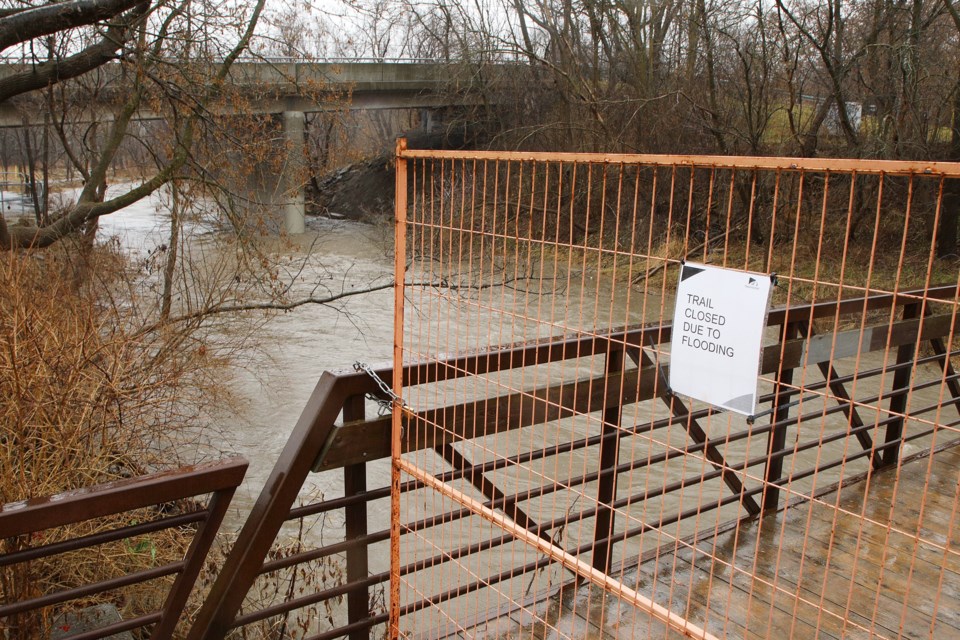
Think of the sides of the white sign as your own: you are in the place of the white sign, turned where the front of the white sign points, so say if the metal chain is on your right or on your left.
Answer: on your right

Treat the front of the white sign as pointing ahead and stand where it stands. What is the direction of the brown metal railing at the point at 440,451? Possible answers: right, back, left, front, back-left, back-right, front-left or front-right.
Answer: right

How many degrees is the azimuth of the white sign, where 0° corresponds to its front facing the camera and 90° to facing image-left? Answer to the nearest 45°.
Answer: approximately 45°

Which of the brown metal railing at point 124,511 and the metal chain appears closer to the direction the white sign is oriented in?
the brown metal railing

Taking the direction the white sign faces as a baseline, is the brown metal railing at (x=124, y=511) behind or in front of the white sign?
in front
